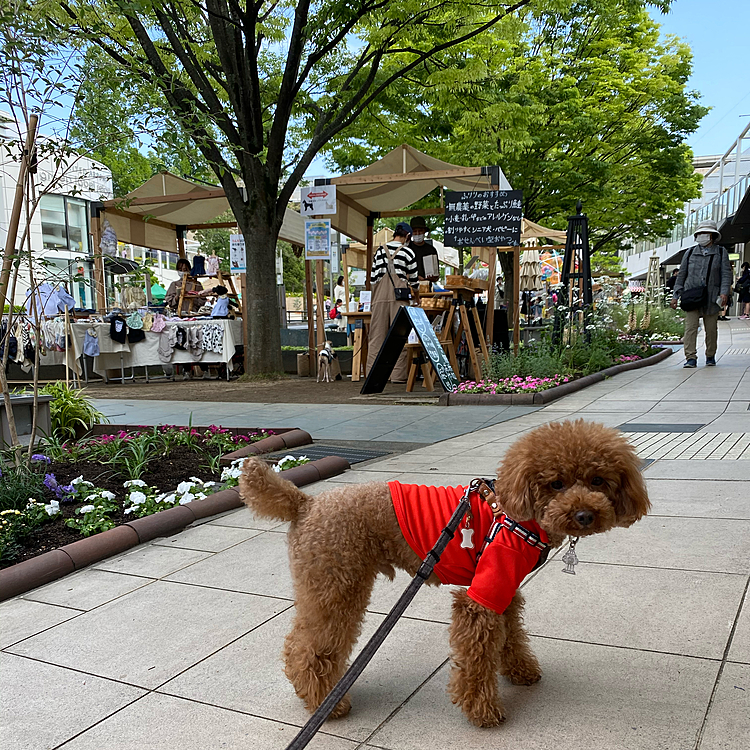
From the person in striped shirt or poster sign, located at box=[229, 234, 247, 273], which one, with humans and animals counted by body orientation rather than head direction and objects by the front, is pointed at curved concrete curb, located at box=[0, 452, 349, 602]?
the poster sign

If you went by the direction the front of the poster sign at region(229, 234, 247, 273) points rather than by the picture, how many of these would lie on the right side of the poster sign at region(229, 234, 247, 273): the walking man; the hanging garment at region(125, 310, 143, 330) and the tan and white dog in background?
1

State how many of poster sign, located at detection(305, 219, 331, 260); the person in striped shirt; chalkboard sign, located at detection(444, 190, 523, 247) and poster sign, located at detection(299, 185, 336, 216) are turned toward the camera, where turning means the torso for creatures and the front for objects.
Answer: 3

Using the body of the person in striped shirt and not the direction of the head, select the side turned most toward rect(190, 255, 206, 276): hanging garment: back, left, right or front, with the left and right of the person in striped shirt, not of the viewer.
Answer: left

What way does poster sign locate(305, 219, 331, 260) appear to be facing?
toward the camera

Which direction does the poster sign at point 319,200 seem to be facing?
toward the camera

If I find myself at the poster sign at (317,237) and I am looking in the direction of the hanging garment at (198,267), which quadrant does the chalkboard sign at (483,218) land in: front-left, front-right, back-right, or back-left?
back-right

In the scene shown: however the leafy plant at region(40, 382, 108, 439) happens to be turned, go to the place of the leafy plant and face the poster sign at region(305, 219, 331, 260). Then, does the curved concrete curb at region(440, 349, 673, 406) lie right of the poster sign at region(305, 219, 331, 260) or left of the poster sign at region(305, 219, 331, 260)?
right

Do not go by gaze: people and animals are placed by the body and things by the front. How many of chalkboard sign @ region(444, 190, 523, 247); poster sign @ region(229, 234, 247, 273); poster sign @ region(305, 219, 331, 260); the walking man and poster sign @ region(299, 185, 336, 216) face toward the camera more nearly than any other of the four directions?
5

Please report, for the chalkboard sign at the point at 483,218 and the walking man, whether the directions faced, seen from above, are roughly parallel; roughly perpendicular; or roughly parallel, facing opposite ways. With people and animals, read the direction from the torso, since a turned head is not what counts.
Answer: roughly parallel

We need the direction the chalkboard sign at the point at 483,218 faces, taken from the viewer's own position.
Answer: facing the viewer

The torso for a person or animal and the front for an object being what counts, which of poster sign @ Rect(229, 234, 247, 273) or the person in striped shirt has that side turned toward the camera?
the poster sign

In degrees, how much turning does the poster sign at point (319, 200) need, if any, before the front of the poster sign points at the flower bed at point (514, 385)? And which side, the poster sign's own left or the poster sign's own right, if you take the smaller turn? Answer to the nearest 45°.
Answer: approximately 45° to the poster sign's own left

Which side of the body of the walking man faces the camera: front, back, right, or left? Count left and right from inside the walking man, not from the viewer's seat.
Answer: front
